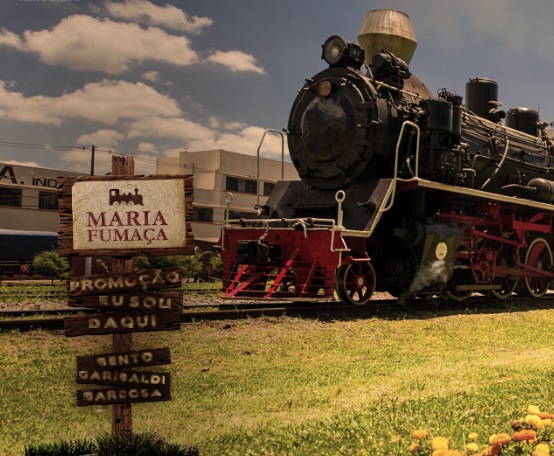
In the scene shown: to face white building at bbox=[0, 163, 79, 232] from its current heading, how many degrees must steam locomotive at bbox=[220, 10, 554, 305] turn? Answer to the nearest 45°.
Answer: approximately 90° to its right

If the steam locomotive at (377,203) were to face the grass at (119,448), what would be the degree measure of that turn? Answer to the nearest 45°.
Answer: approximately 45° to its left

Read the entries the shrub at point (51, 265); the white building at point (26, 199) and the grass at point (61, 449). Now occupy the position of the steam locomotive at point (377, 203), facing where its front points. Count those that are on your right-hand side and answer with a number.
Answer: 2

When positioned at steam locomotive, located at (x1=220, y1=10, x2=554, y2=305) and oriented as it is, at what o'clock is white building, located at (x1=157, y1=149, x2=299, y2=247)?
The white building is roughly at 4 o'clock from the steam locomotive.

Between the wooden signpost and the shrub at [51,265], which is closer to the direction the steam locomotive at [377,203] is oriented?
the wooden signpost

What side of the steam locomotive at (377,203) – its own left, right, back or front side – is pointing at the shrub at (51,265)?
right

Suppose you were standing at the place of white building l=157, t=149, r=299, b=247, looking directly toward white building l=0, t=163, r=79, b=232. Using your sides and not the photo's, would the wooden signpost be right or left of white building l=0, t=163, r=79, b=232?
left

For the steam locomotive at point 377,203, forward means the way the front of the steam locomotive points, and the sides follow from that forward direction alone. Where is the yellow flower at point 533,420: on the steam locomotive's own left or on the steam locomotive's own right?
on the steam locomotive's own left

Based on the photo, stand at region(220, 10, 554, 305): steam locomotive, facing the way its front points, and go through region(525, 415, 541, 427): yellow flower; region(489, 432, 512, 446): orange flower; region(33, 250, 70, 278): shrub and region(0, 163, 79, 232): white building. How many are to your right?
2

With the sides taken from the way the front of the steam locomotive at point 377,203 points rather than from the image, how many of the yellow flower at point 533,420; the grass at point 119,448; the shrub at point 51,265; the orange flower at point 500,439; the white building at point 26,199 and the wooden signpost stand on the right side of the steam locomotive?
2

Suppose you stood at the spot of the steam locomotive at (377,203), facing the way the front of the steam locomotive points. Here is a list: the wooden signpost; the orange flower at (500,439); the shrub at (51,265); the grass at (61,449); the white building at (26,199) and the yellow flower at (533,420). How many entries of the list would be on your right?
2

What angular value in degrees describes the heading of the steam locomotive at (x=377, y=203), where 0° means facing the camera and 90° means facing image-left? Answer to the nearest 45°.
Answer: approximately 45°

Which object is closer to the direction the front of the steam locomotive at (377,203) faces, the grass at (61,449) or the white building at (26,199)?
the grass

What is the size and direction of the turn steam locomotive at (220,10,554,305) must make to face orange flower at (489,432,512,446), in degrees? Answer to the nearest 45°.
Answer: approximately 45° to its left

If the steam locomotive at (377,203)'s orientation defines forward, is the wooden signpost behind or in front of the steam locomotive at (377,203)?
in front

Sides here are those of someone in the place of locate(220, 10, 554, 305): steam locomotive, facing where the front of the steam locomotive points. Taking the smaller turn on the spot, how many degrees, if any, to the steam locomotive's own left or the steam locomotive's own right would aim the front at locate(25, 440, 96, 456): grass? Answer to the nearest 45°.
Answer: approximately 45° to the steam locomotive's own left
